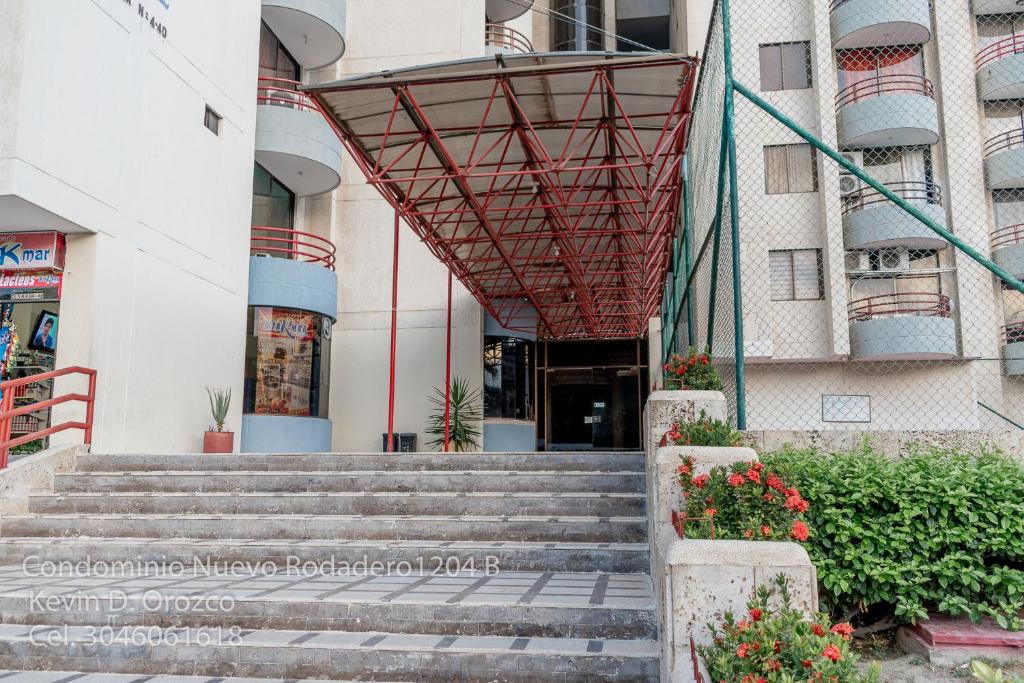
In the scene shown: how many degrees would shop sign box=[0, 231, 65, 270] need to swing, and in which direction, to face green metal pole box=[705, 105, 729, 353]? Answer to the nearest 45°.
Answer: approximately 45° to its left

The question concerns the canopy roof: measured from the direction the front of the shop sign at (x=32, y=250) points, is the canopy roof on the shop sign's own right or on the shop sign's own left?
on the shop sign's own left

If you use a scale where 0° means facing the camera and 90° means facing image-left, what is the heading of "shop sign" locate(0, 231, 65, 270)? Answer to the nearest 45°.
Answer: approximately 0°

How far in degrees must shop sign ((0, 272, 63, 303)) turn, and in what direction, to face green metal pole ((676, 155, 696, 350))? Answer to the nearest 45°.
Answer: approximately 45° to its left

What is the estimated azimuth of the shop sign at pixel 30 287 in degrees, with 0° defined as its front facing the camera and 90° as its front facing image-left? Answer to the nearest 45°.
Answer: approximately 0°

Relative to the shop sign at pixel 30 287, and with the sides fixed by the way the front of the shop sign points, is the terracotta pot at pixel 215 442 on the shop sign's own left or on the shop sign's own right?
on the shop sign's own left

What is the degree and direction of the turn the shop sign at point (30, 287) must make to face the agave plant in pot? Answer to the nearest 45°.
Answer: approximately 135° to its left

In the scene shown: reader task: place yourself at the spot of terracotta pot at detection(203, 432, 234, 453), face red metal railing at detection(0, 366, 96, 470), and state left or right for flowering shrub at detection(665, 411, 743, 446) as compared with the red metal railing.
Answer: left

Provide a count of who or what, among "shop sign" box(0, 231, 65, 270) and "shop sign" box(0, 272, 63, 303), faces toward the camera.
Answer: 2

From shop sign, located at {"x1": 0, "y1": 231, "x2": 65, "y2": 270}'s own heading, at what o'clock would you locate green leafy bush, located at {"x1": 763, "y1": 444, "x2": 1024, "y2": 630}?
The green leafy bush is roughly at 11 o'clock from the shop sign.

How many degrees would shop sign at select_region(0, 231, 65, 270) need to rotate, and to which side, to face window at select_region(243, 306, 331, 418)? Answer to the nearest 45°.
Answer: approximately 135° to its left

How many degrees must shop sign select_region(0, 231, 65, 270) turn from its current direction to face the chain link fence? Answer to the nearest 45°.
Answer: approximately 90° to its left

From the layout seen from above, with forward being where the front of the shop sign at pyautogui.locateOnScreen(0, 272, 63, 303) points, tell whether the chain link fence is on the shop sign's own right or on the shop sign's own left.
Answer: on the shop sign's own left
